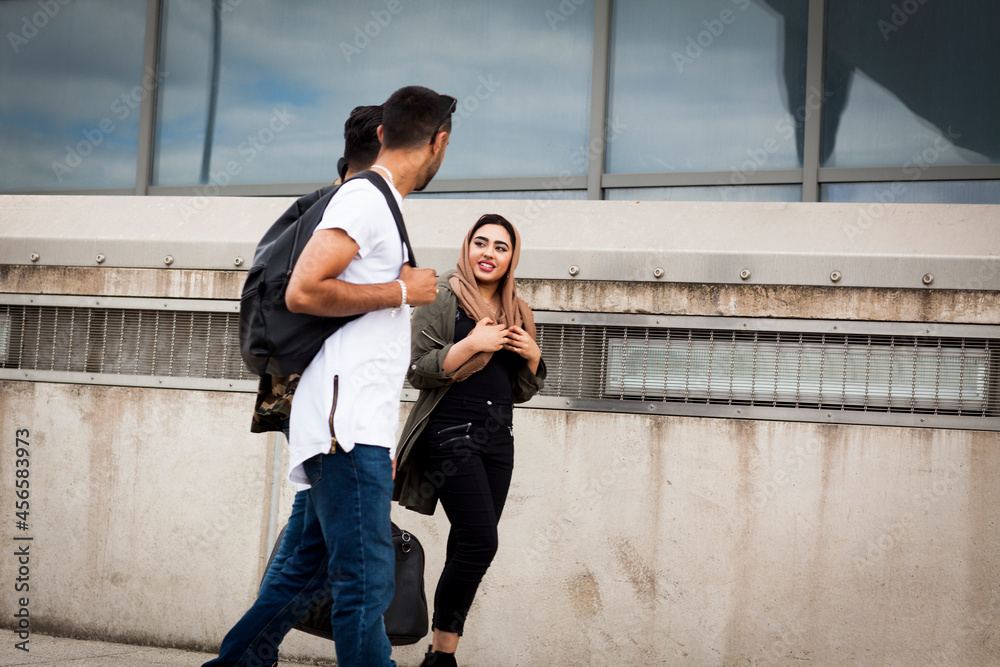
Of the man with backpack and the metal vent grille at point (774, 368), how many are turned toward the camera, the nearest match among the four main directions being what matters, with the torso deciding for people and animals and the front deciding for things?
1

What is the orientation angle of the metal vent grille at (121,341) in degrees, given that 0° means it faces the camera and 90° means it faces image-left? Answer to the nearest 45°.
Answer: approximately 0°

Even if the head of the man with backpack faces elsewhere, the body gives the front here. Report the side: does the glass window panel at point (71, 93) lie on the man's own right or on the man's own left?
on the man's own left

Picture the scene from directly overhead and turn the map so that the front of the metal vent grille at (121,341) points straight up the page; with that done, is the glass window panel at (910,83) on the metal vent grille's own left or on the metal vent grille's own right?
on the metal vent grille's own left

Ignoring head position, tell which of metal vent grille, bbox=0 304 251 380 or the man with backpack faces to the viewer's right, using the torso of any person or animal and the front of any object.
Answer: the man with backpack

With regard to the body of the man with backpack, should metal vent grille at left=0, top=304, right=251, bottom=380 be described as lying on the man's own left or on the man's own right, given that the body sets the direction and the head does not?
on the man's own left

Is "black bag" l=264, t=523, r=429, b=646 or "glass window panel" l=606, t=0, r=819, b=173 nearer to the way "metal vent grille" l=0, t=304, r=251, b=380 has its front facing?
the black bag

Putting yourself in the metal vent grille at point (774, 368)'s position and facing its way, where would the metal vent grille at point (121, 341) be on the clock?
the metal vent grille at point (121, 341) is roughly at 3 o'clock from the metal vent grille at point (774, 368).

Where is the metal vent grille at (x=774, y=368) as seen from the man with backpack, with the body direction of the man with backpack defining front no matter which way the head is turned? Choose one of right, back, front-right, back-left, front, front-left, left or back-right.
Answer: front-left

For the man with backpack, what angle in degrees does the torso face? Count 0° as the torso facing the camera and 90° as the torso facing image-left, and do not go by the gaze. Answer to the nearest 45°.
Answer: approximately 270°
